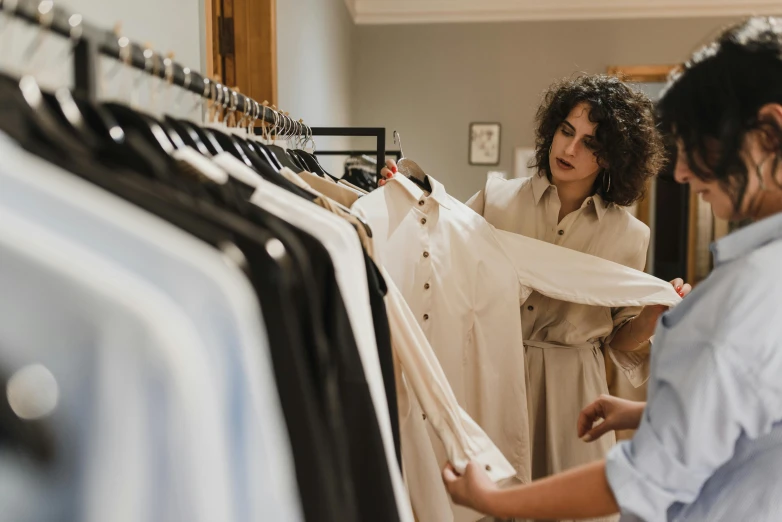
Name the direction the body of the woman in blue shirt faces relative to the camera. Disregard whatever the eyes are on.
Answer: to the viewer's left

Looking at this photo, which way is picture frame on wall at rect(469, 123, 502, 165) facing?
toward the camera

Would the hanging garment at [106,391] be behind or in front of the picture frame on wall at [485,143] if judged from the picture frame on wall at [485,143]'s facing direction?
in front

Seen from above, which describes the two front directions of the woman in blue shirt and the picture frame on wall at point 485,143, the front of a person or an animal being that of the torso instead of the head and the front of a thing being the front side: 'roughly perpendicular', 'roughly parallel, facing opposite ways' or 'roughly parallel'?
roughly perpendicular

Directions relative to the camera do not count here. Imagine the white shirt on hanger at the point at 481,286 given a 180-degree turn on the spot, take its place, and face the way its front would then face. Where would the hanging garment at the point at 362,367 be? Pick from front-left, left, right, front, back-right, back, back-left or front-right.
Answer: back

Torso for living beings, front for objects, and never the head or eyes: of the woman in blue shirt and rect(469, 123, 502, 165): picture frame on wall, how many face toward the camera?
1

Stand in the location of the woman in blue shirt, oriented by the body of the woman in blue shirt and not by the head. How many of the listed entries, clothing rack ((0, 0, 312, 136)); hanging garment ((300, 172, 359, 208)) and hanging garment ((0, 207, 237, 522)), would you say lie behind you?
0

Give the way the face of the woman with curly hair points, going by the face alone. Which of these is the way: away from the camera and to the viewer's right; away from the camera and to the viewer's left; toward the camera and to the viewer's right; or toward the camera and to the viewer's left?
toward the camera and to the viewer's left

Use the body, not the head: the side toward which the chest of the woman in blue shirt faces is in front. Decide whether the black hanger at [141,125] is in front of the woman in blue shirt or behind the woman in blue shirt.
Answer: in front

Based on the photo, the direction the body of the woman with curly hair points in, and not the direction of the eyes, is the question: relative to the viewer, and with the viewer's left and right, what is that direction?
facing the viewer and to the left of the viewer

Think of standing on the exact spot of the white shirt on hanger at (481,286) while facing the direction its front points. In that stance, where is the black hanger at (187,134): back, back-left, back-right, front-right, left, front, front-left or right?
front-right

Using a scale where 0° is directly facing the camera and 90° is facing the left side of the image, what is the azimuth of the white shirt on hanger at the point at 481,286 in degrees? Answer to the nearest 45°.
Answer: approximately 0°

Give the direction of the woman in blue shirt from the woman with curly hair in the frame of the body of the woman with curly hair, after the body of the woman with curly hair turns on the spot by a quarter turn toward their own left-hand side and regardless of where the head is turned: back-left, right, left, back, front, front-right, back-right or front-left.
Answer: front-right
